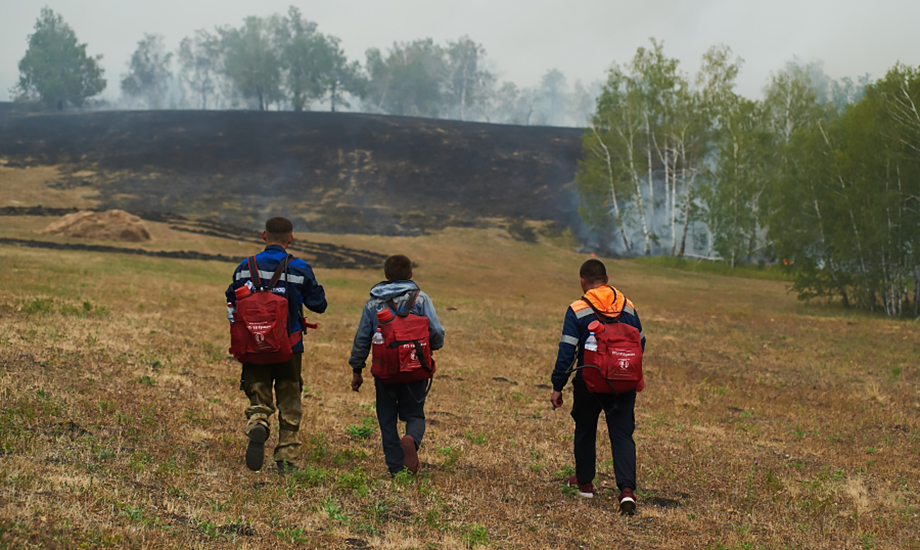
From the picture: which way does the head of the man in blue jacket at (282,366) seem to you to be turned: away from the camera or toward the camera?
away from the camera

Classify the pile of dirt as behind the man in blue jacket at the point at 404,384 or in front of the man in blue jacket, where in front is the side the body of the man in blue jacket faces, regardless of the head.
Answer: in front

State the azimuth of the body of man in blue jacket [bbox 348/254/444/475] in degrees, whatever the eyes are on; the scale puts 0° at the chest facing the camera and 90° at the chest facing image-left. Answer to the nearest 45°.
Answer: approximately 180°

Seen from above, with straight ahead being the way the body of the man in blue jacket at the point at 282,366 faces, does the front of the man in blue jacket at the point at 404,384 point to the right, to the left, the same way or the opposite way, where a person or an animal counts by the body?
the same way

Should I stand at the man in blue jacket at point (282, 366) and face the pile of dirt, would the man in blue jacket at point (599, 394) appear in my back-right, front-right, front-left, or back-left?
back-right

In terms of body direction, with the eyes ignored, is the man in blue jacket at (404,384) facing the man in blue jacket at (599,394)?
no

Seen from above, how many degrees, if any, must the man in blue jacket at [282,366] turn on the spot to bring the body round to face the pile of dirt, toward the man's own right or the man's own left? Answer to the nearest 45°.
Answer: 0° — they already face it

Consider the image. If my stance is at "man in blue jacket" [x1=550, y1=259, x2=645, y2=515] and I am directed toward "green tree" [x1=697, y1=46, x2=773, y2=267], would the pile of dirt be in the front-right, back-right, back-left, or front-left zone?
front-left

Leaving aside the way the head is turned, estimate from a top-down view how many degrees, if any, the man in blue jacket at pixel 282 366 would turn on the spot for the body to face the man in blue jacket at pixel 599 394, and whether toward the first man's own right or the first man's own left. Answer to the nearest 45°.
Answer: approximately 90° to the first man's own right

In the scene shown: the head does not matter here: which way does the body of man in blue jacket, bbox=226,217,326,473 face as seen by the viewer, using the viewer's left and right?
facing away from the viewer

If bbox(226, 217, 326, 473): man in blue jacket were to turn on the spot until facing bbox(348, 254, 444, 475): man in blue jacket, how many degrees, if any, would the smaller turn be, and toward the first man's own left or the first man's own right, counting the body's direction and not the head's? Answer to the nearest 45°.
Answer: approximately 90° to the first man's own right

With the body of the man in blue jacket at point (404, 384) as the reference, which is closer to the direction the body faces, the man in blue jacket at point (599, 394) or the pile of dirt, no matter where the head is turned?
the pile of dirt

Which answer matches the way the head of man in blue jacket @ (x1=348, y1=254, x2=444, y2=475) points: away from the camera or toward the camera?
away from the camera
